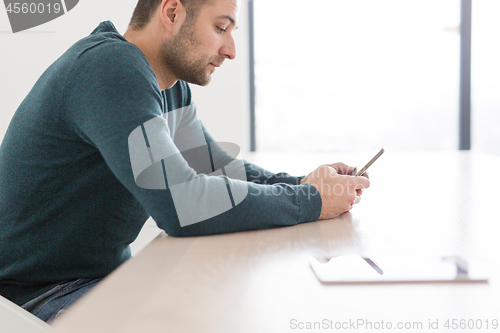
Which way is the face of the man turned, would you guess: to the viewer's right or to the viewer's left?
to the viewer's right

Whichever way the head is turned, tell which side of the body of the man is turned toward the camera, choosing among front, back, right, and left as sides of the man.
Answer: right
